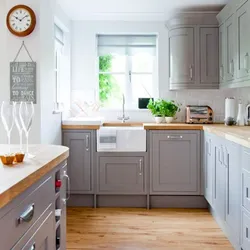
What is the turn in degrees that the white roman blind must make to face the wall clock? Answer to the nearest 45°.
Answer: approximately 45° to its right

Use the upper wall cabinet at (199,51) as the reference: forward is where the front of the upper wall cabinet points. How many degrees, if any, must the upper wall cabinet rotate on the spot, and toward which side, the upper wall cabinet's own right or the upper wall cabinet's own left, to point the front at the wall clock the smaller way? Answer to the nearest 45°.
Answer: approximately 45° to the upper wall cabinet's own right
